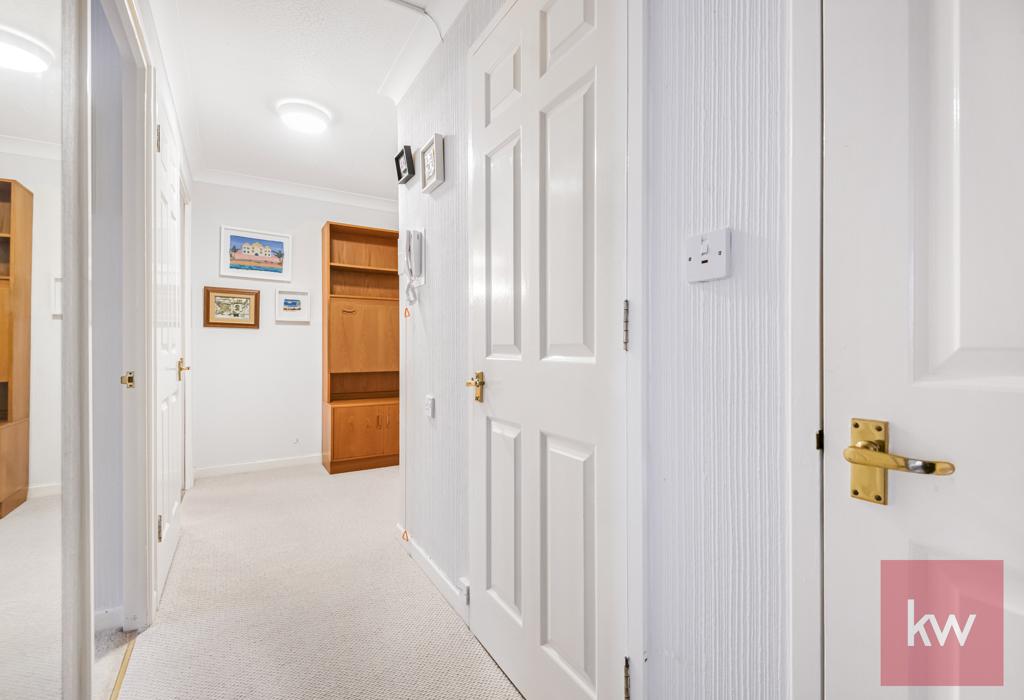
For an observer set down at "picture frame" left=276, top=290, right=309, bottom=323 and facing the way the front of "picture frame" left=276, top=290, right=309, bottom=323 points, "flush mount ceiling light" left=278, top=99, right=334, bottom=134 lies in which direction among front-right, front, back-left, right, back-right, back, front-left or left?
front

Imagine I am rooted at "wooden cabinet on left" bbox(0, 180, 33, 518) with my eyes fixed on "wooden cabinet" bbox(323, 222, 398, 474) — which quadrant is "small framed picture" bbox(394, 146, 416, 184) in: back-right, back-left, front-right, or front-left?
front-right

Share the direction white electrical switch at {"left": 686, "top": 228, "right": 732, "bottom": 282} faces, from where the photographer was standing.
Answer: facing the viewer and to the left of the viewer

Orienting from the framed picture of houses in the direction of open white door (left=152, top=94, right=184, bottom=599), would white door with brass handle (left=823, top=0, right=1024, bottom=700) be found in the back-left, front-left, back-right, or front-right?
front-left

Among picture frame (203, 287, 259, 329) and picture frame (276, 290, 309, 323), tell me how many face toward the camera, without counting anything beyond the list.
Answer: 2

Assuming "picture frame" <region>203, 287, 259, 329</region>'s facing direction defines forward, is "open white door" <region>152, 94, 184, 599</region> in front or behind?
in front

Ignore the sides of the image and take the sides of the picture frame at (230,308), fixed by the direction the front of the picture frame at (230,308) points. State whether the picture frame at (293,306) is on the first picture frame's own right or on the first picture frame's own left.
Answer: on the first picture frame's own left

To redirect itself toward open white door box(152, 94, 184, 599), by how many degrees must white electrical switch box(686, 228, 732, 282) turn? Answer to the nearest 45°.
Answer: approximately 45° to its right

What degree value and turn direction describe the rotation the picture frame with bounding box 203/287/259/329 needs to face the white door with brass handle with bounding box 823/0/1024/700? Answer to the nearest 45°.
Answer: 0° — it already faces it

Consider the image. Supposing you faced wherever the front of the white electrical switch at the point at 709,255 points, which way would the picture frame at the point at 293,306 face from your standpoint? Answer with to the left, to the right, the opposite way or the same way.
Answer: to the left

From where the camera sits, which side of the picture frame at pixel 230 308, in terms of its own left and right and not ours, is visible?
front

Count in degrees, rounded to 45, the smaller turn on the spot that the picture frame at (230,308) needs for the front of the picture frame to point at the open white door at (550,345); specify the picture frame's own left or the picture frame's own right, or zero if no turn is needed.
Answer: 0° — it already faces it

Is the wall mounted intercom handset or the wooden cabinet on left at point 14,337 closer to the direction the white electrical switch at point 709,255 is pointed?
the wooden cabinet on left

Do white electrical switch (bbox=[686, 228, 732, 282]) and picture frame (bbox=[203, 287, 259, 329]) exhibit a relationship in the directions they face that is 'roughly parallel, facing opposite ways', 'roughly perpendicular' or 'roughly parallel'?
roughly perpendicular
